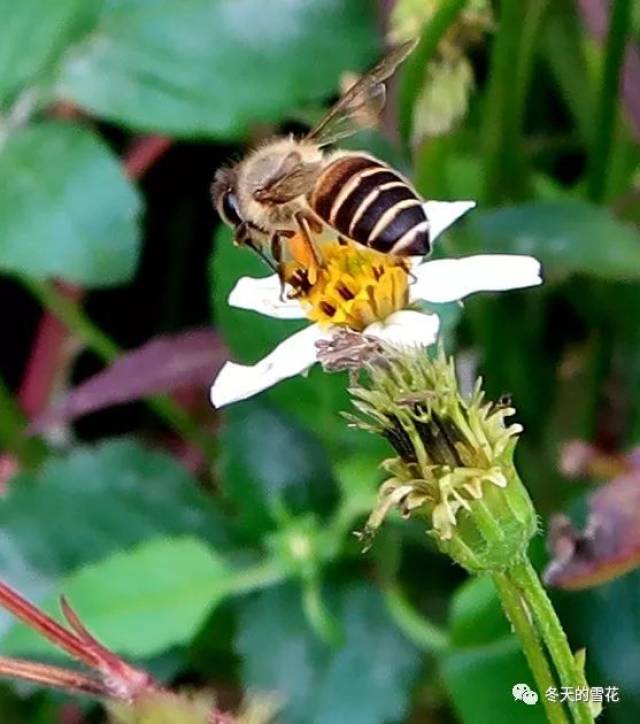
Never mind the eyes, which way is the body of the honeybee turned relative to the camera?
to the viewer's left
